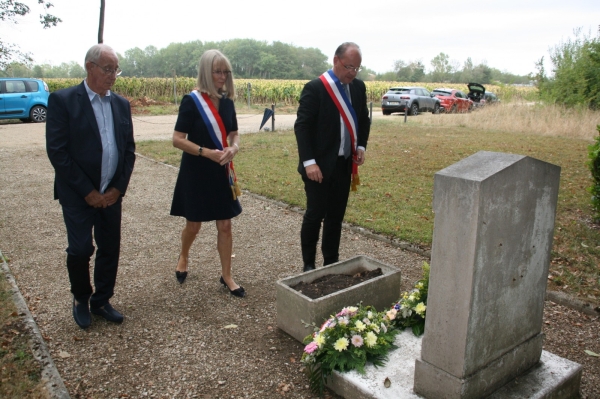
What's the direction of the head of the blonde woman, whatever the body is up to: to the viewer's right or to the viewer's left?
to the viewer's right

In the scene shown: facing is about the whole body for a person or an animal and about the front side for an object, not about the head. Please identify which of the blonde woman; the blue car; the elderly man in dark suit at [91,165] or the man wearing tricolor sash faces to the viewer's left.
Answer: the blue car

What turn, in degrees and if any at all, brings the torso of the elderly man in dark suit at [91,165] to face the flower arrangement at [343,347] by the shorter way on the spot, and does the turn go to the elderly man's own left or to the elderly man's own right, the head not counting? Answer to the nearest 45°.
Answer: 0° — they already face it

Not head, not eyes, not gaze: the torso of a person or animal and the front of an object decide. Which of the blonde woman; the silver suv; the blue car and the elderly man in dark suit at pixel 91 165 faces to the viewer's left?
the blue car

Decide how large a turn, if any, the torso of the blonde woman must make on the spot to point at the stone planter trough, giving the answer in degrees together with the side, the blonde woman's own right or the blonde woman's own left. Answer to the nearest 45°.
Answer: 0° — they already face it

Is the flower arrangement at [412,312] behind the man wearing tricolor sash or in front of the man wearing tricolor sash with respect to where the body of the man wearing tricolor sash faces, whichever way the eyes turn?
in front

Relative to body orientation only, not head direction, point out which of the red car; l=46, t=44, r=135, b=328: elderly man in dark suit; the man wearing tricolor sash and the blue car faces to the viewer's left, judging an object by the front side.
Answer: the blue car

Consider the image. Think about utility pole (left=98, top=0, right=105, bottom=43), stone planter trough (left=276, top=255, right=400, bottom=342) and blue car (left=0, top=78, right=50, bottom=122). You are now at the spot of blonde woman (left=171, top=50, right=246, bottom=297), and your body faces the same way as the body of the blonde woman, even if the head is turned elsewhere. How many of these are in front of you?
1

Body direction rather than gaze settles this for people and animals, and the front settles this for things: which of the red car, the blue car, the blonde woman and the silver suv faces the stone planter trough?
the blonde woman

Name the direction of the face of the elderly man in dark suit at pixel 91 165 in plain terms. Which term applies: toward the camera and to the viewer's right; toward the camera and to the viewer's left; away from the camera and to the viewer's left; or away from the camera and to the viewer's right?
toward the camera and to the viewer's right

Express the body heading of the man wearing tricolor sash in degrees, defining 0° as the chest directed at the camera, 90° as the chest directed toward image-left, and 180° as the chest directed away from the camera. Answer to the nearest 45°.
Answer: approximately 315°

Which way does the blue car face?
to the viewer's left
